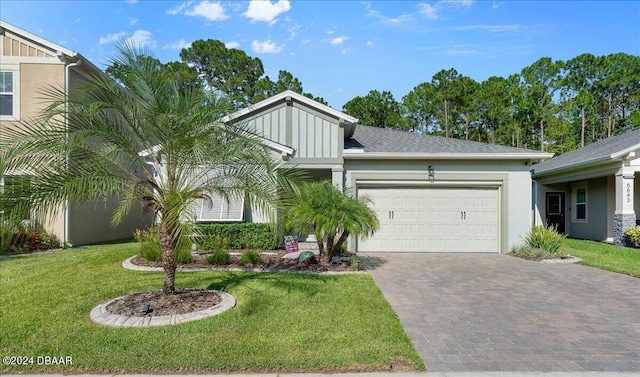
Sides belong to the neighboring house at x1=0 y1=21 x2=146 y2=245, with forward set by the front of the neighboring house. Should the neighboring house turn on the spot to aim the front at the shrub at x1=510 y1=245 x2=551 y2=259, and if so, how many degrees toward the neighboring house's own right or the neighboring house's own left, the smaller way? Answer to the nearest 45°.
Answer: approximately 45° to the neighboring house's own left

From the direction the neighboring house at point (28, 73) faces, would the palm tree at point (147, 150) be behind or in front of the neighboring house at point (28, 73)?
in front

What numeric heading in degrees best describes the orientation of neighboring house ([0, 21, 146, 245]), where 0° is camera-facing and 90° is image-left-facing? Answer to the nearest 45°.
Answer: approximately 0°

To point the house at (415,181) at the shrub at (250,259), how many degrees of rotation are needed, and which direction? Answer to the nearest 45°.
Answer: approximately 45° to its right

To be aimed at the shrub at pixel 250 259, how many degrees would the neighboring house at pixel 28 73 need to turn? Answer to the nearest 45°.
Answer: approximately 45° to its left

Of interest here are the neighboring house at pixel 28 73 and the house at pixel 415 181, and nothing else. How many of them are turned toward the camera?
2

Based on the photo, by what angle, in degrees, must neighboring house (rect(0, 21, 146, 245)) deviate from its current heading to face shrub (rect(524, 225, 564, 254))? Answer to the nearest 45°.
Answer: approximately 45° to its left

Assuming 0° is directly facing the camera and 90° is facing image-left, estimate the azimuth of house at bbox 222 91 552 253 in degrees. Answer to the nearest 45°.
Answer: approximately 0°
